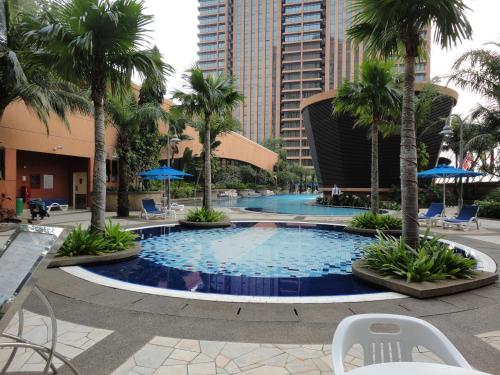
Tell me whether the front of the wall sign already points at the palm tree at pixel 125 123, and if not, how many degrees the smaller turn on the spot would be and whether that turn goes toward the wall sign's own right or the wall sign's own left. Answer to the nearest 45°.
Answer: approximately 45° to the wall sign's own left

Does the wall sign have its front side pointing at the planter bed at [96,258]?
yes

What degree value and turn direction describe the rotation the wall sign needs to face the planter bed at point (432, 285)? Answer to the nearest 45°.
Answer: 0° — it already faces it

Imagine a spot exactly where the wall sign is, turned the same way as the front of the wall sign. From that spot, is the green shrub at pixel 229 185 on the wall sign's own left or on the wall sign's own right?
on the wall sign's own left

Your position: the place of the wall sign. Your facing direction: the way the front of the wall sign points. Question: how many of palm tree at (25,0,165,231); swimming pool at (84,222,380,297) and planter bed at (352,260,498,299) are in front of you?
3

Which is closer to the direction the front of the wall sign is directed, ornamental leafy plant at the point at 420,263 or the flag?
the ornamental leafy plant

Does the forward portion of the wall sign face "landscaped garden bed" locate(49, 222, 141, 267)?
yes

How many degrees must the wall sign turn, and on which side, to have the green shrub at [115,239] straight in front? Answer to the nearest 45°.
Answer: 0° — it already faces it

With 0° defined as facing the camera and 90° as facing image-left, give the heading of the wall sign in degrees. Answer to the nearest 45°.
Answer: approximately 0°

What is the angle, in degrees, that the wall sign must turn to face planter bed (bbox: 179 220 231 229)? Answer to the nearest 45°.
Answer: approximately 45° to its left

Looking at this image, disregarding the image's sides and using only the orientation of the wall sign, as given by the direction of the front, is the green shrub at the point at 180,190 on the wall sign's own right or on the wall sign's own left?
on the wall sign's own left

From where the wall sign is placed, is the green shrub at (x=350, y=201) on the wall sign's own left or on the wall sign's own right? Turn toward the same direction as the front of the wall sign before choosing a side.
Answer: on the wall sign's own left
